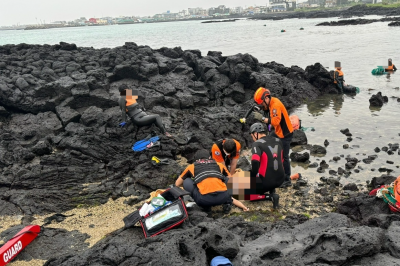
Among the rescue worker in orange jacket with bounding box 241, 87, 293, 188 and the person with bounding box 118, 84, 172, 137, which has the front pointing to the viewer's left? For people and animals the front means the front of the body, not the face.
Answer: the rescue worker in orange jacket

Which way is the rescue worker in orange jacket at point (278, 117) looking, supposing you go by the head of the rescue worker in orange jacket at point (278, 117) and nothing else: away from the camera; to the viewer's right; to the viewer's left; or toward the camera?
to the viewer's left

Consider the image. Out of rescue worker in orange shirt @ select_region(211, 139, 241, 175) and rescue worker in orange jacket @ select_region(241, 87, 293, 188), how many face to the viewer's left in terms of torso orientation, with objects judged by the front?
1

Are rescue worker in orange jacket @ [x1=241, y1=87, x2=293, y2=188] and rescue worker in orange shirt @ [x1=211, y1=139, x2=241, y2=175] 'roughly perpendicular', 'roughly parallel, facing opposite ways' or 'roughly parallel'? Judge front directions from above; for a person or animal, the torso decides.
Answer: roughly perpendicular

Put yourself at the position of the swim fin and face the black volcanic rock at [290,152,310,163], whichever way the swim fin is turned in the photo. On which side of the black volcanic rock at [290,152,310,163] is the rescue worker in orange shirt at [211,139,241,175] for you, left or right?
right

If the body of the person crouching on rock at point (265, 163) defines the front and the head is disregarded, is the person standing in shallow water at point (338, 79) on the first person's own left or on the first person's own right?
on the first person's own right

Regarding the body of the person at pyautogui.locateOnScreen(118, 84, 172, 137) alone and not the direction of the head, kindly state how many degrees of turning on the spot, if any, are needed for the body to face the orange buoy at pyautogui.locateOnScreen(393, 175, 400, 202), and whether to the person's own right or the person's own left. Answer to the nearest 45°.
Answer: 0° — they already face it

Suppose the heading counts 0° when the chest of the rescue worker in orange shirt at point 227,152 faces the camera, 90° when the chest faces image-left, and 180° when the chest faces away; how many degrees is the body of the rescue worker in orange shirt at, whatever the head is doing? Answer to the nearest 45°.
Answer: approximately 0°

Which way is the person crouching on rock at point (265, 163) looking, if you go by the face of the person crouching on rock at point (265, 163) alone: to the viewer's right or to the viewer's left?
to the viewer's left

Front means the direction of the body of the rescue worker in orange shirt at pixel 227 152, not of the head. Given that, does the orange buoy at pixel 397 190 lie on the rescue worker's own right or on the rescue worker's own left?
on the rescue worker's own left

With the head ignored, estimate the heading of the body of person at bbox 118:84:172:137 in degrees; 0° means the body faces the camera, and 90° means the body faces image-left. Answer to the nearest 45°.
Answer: approximately 315°

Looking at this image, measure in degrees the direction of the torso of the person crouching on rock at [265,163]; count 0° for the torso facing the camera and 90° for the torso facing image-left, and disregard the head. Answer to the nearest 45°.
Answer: approximately 135°

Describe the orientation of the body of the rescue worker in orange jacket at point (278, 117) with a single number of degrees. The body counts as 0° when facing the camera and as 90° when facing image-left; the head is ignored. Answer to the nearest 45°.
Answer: approximately 90°
